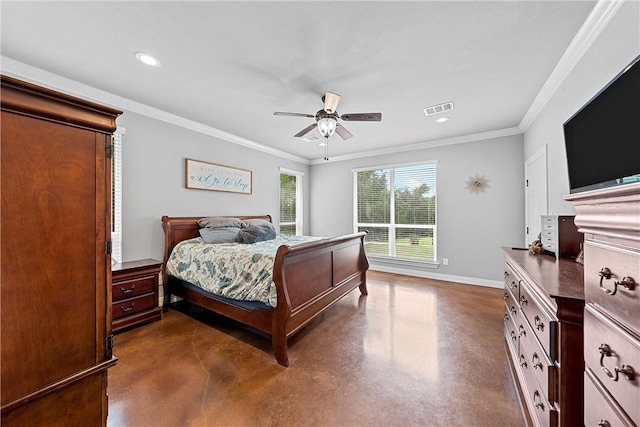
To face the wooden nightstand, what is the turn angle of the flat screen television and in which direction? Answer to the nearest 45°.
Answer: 0° — it already faces it

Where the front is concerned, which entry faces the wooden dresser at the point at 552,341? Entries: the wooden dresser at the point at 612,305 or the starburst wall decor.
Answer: the starburst wall decor

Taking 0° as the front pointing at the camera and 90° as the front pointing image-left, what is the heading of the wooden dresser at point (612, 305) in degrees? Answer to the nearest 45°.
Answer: approximately 45°

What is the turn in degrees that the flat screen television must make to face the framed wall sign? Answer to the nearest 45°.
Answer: approximately 45° to its right

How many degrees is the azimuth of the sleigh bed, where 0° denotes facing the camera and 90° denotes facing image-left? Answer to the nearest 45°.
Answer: approximately 315°

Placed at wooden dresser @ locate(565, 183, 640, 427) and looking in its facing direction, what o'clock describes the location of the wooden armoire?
The wooden armoire is roughly at 12 o'clock from the wooden dresser.

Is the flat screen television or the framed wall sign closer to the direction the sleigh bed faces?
the flat screen television

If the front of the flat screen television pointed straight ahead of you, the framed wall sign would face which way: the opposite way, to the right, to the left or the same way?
the opposite way

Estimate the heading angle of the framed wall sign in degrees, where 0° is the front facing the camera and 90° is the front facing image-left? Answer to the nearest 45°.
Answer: approximately 315°

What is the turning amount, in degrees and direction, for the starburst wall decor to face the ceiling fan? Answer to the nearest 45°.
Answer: approximately 45° to its right

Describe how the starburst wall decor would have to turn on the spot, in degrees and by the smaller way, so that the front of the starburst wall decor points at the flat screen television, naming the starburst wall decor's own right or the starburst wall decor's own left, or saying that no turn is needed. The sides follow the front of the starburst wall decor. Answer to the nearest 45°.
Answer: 0° — it already faces it
